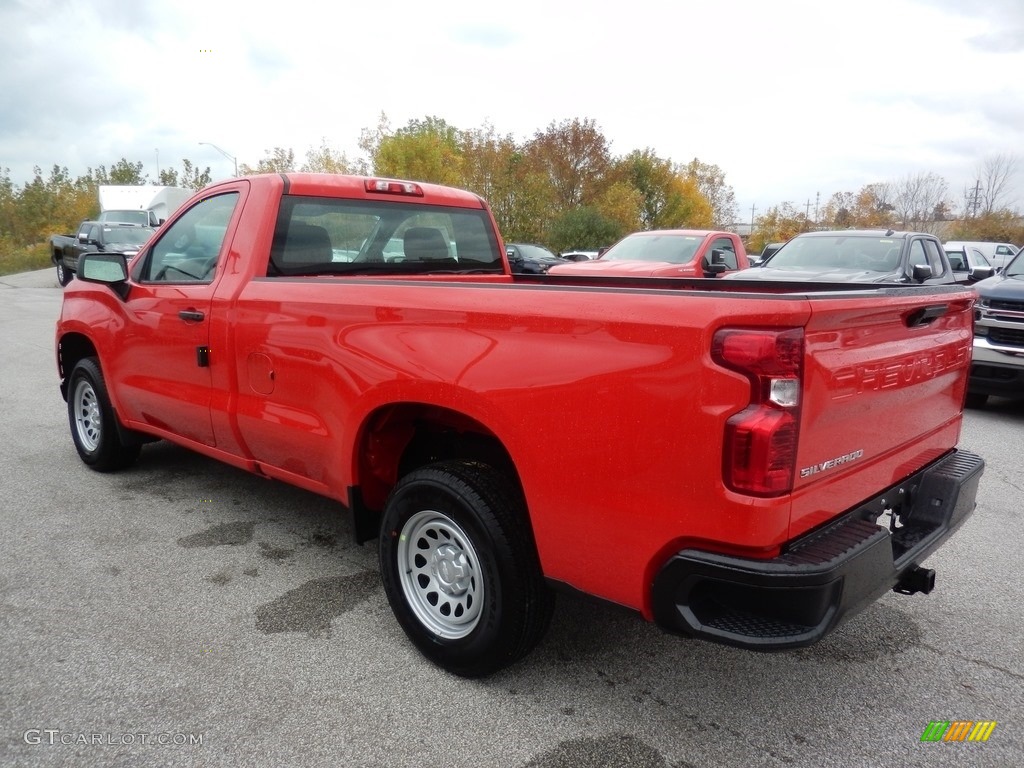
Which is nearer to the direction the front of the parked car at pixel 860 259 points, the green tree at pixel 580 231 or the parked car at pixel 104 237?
the parked car

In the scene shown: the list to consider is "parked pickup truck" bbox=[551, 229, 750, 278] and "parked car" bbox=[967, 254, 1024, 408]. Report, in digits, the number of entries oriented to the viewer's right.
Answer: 0

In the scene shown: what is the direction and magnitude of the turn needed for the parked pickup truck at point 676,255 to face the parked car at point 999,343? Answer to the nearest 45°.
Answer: approximately 90° to its left

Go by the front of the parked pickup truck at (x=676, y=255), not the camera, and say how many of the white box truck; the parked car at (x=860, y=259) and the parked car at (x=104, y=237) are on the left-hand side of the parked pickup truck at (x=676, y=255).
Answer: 1

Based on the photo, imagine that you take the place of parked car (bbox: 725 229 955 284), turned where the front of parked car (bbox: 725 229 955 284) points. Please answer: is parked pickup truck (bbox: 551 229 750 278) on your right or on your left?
on your right

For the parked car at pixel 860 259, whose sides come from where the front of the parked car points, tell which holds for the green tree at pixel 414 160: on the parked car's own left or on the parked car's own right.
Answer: on the parked car's own right

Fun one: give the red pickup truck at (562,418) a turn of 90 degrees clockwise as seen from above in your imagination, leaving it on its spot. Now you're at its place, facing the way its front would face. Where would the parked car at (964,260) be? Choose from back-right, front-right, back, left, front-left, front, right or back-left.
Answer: front

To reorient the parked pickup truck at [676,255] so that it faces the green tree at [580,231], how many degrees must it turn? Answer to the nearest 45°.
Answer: approximately 135° to its right

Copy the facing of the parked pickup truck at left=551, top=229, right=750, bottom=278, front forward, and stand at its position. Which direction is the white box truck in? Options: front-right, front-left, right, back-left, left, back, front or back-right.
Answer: right

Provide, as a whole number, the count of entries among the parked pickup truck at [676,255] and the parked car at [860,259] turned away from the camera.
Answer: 0

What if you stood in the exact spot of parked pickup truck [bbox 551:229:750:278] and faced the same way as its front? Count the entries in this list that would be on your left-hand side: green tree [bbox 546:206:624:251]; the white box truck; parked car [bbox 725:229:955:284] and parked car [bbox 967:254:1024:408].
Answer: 2

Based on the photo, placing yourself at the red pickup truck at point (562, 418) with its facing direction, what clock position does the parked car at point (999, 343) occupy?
The parked car is roughly at 3 o'clock from the red pickup truck.

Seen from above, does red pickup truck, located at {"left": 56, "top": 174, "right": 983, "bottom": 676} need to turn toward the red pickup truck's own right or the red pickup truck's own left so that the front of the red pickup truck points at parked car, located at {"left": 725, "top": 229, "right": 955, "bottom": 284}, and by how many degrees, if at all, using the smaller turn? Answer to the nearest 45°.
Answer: approximately 90° to the red pickup truck's own right
